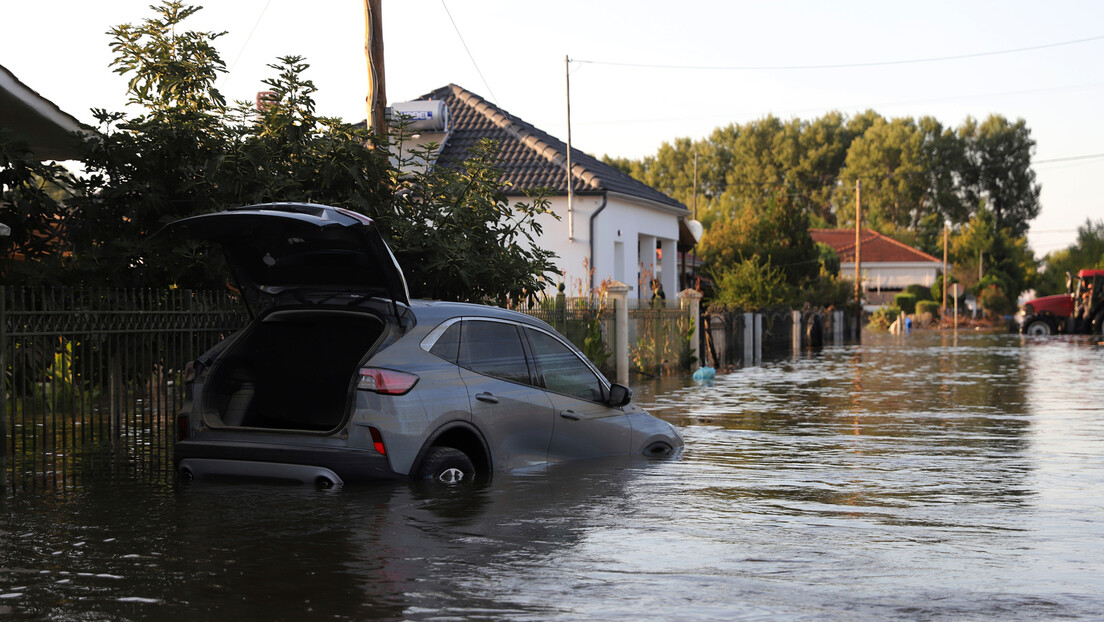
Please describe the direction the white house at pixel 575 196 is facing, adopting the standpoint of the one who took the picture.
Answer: facing the viewer and to the right of the viewer

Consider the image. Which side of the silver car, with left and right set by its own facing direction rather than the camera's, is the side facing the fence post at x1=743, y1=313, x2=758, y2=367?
front

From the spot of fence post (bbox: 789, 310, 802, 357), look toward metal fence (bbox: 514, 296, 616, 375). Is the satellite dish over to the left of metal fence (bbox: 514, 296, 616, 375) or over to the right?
right

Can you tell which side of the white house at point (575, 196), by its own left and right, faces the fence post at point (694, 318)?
front

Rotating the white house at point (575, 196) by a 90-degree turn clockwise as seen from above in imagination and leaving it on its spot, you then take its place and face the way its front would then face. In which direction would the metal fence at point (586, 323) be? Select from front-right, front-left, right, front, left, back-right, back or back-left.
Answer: front-left

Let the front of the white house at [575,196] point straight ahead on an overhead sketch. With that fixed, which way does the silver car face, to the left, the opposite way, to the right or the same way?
to the left

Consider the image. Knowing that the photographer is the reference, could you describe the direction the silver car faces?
facing away from the viewer and to the right of the viewer

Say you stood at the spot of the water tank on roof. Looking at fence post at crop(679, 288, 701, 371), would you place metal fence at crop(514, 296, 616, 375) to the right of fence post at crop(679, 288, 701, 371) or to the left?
right

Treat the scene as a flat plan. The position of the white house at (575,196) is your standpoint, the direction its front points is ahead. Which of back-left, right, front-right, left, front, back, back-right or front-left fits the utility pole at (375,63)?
front-right

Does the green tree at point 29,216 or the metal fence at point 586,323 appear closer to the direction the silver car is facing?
the metal fence

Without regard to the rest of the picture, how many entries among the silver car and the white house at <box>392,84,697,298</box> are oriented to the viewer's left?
0

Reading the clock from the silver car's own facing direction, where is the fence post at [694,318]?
The fence post is roughly at 11 o'clock from the silver car.

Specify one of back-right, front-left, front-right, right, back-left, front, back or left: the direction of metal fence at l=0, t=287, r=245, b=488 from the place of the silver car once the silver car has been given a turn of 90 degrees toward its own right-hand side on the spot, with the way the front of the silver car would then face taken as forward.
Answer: back

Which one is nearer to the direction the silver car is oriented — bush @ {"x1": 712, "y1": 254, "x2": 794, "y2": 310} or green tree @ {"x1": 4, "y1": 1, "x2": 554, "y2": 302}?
the bush
